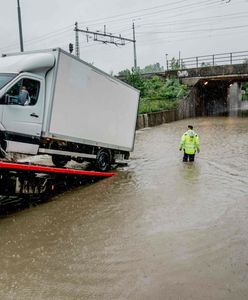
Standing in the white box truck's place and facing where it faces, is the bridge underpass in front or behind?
behind

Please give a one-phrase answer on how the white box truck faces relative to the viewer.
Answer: facing the viewer and to the left of the viewer

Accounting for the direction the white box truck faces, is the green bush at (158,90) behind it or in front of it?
behind

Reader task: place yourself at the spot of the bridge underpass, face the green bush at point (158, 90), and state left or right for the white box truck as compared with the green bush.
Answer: left
